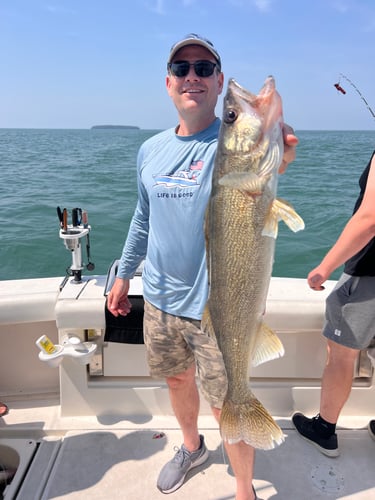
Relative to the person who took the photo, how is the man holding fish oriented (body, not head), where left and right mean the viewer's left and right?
facing the viewer

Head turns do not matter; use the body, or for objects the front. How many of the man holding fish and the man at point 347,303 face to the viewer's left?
1

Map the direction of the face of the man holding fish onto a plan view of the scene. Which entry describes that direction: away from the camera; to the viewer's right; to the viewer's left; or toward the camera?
toward the camera

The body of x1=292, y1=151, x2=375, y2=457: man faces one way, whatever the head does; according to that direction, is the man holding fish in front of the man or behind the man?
in front

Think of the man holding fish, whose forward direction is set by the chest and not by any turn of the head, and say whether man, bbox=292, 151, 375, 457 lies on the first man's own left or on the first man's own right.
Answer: on the first man's own left

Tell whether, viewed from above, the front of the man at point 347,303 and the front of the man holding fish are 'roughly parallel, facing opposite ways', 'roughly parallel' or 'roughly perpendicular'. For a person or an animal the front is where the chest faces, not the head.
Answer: roughly perpendicular

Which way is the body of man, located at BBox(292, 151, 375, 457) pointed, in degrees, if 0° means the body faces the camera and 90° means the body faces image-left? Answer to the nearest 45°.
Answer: approximately 90°

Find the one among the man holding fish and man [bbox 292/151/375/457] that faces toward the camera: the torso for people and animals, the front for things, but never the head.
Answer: the man holding fish
